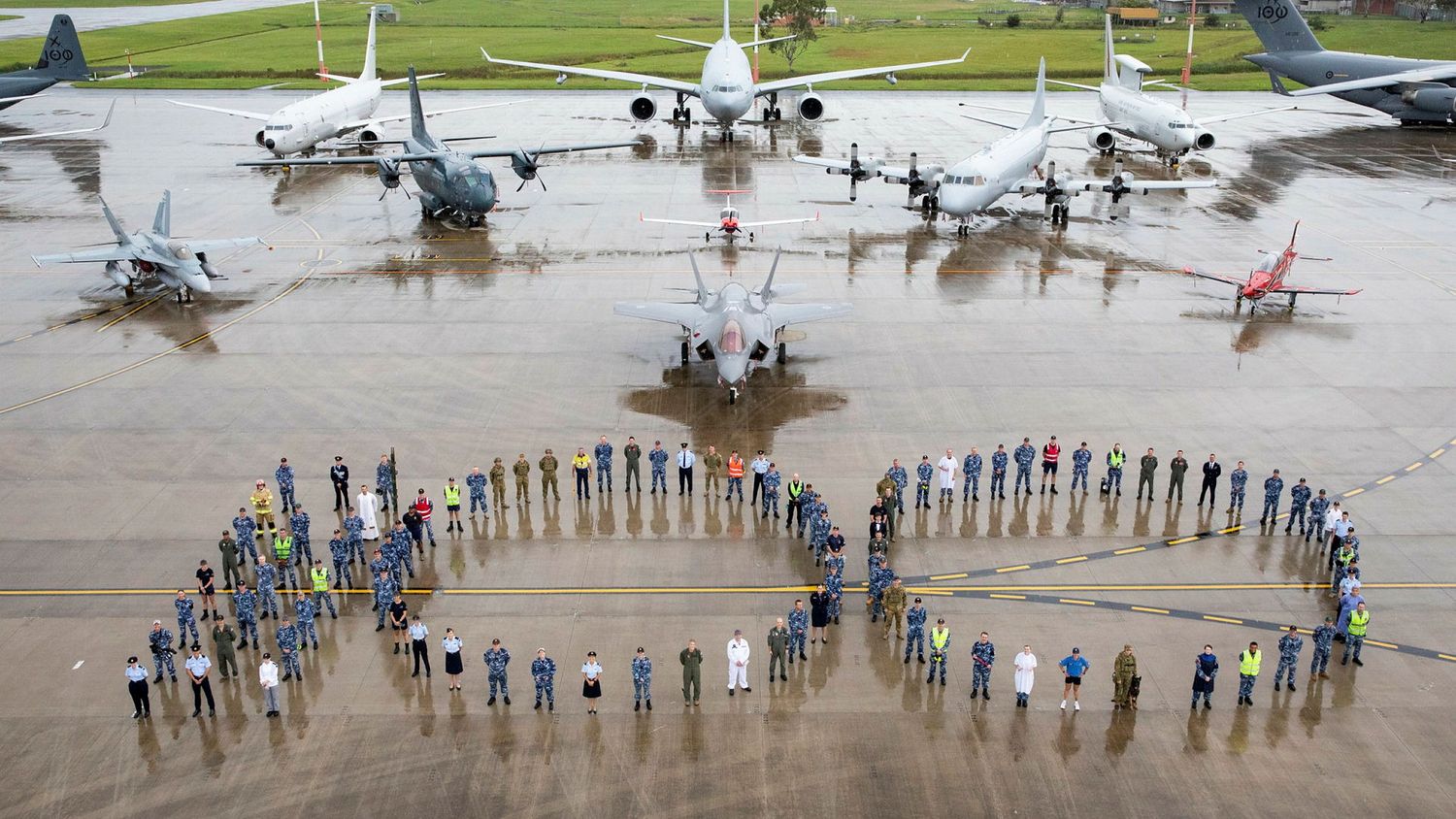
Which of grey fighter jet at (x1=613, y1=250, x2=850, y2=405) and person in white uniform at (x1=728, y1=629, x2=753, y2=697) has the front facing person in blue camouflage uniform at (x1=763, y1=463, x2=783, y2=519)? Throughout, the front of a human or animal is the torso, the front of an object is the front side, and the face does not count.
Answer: the grey fighter jet

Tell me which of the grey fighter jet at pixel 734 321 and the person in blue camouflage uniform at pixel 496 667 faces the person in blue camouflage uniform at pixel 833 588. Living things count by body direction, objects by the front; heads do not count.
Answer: the grey fighter jet

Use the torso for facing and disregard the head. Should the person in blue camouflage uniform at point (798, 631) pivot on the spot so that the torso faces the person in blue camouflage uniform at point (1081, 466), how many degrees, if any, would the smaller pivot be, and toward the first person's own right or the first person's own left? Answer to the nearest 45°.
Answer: approximately 135° to the first person's own left

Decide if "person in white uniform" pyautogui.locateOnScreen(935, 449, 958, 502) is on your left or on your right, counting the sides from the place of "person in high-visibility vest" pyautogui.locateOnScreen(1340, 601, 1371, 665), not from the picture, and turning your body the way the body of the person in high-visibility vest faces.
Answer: on your right

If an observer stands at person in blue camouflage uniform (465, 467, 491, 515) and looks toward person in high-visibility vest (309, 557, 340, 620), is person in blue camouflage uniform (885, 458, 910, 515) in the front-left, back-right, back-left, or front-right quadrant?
back-left

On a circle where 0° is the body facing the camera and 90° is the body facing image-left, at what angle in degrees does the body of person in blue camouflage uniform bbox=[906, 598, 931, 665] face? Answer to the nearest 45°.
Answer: approximately 0°

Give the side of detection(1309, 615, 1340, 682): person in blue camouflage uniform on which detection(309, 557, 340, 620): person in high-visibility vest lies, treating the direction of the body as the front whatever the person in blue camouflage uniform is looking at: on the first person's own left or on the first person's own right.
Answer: on the first person's own right

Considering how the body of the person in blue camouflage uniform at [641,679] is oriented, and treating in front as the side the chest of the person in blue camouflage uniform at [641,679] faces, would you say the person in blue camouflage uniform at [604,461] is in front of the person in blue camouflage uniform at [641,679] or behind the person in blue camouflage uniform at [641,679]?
behind

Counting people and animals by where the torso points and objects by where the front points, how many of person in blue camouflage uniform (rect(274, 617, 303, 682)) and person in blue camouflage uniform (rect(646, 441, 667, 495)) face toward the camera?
2
